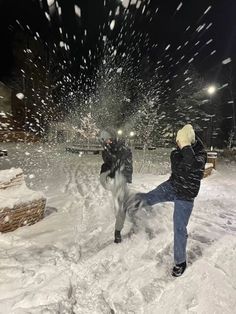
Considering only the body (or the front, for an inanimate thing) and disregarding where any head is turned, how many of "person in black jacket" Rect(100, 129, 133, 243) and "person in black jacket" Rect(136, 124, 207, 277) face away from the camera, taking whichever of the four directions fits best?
0

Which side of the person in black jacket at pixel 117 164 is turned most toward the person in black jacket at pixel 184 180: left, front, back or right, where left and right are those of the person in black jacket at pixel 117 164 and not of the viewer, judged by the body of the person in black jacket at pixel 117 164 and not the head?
left
